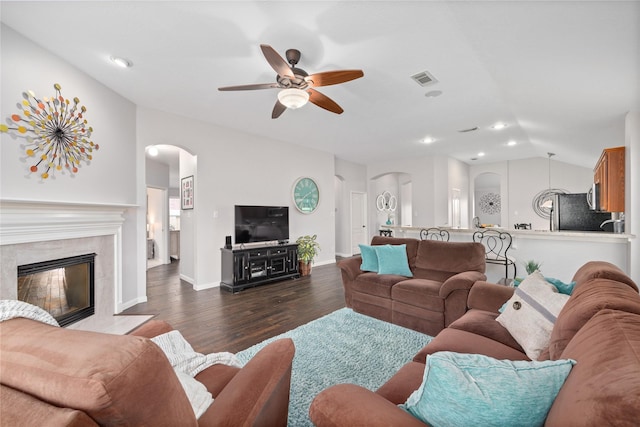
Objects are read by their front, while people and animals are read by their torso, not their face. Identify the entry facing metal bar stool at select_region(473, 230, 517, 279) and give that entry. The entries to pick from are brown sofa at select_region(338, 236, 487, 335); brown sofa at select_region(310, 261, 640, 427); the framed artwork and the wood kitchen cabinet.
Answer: the wood kitchen cabinet

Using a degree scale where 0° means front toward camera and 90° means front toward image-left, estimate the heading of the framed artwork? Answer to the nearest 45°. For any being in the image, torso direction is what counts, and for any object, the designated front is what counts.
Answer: approximately 45°

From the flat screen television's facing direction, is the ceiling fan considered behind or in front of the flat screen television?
in front

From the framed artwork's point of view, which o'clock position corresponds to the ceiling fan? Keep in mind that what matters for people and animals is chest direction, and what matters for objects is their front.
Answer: The ceiling fan is roughly at 10 o'clock from the framed artwork.

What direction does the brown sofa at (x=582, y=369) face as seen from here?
to the viewer's left

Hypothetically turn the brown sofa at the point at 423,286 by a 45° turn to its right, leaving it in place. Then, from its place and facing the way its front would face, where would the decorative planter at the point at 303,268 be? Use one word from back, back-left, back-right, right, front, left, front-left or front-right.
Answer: front-right

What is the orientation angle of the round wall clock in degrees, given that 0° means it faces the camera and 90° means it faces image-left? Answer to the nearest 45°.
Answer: approximately 315°

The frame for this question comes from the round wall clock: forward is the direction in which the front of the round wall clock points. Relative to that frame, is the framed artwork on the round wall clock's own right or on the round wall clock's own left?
on the round wall clock's own right

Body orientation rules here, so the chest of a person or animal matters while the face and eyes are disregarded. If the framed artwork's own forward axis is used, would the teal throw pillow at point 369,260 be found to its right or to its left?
on its left

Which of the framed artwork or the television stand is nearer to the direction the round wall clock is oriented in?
the television stand

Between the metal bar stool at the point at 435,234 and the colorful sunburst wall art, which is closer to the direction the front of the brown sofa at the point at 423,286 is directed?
the colorful sunburst wall art

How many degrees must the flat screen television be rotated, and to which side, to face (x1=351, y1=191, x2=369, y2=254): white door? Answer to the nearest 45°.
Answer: approximately 90° to its left

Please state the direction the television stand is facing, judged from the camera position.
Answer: facing the viewer and to the right of the viewer

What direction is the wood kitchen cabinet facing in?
to the viewer's left

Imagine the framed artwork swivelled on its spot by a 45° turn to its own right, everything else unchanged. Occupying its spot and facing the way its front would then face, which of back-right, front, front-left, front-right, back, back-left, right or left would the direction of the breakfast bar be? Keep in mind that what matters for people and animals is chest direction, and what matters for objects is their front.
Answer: back-left
